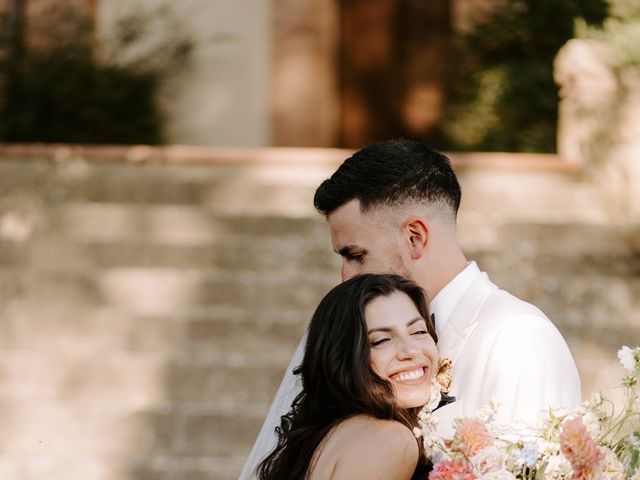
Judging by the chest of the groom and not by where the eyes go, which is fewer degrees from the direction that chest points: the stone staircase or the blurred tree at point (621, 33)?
the stone staircase

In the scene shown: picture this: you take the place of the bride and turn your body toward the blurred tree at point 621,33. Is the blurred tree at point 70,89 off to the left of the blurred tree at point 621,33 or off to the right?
left

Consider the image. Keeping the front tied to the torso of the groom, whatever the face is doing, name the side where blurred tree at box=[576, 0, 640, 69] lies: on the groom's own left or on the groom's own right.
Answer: on the groom's own right

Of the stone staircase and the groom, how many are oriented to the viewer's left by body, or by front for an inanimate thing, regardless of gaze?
1

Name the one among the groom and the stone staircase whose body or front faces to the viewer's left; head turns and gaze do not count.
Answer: the groom

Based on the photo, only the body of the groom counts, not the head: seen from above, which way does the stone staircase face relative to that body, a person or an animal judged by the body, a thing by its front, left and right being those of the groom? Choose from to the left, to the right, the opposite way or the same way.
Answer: to the left

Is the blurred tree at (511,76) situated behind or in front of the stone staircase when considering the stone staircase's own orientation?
behind

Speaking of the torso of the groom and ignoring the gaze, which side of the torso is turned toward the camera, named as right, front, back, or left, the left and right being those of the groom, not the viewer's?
left

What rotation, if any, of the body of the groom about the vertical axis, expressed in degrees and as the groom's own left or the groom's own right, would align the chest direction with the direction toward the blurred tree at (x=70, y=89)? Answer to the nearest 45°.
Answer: approximately 45° to the groom's own right
